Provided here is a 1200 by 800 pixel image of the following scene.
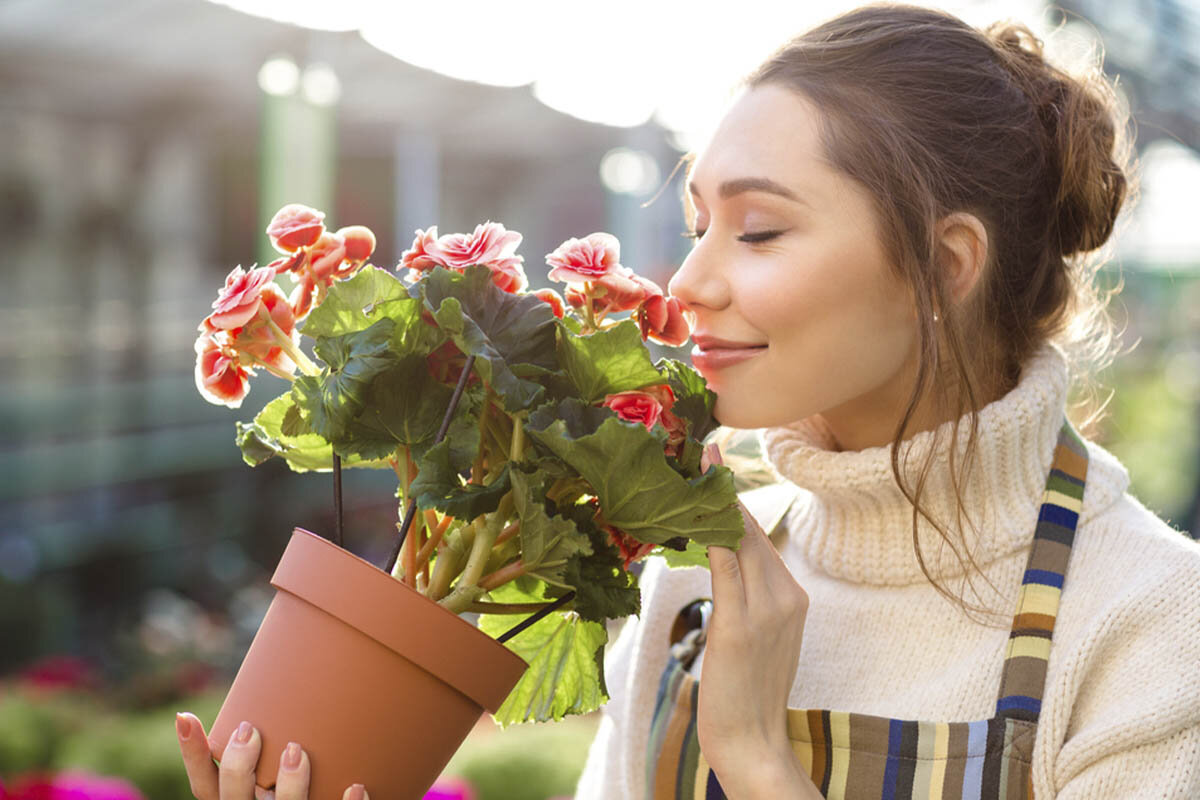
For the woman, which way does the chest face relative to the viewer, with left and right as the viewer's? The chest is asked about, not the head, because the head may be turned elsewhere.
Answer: facing the viewer and to the left of the viewer

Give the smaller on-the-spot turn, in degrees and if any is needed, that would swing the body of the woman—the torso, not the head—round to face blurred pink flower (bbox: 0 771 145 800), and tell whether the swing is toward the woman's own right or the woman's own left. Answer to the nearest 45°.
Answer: approximately 45° to the woman's own right

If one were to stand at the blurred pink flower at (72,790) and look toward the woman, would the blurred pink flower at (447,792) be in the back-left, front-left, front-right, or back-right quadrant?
front-left

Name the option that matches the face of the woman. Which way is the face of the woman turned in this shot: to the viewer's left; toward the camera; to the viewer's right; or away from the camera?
to the viewer's left

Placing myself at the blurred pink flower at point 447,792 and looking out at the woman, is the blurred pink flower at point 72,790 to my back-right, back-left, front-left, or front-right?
back-right
